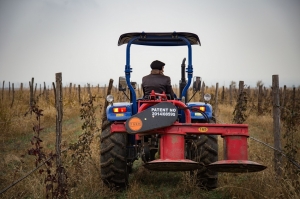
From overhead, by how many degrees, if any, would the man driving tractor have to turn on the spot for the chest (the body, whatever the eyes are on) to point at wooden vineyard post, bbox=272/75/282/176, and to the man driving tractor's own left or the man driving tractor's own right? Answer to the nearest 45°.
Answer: approximately 90° to the man driving tractor's own right

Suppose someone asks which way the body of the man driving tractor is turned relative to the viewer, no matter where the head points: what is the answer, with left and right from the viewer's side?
facing away from the viewer

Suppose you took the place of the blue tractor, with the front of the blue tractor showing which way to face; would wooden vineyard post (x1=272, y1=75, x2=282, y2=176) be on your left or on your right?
on your right

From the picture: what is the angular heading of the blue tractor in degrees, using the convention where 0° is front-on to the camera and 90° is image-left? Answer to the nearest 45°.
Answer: approximately 180°
